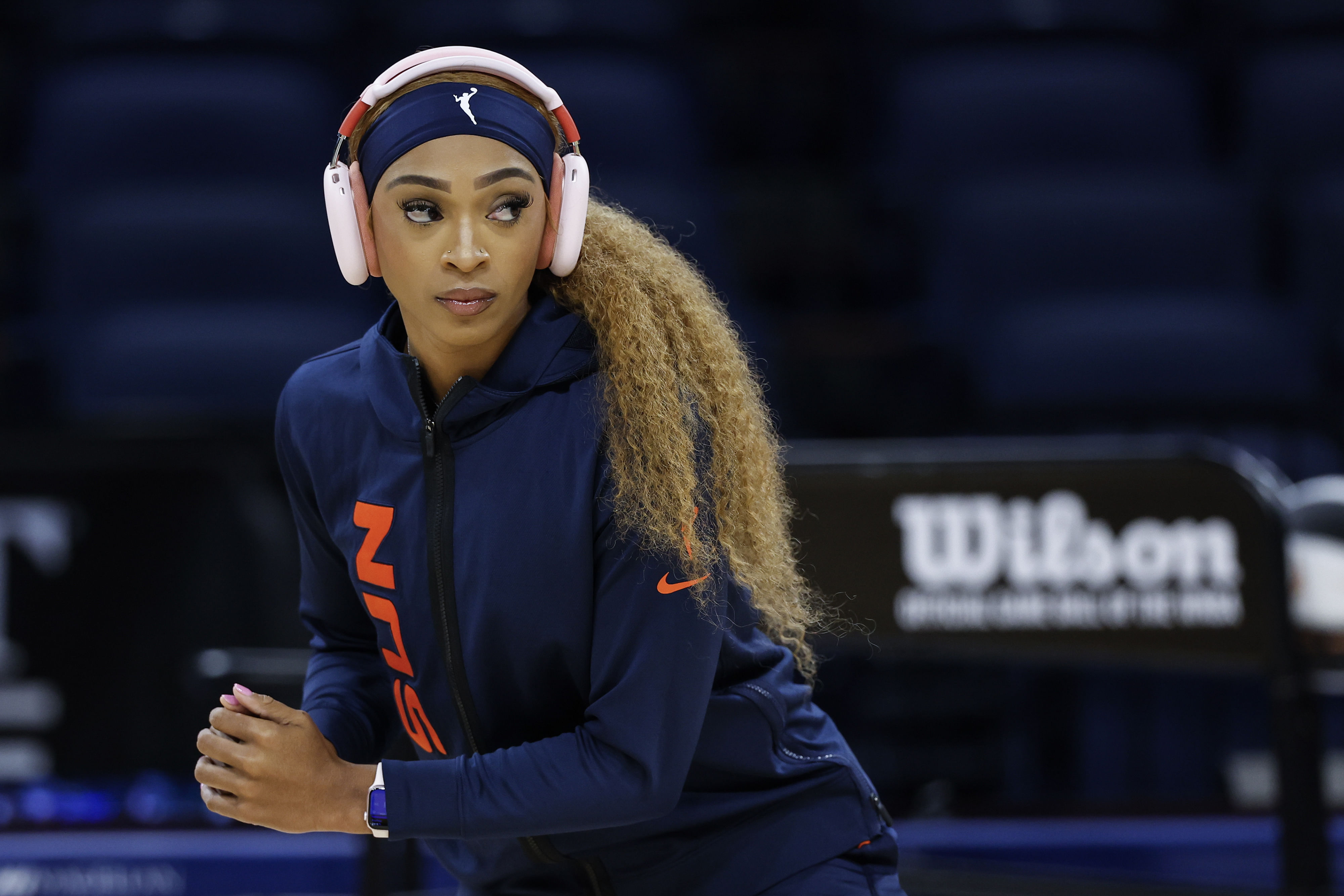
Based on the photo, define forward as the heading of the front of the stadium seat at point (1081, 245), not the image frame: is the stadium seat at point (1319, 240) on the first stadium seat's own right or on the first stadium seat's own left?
on the first stadium seat's own left

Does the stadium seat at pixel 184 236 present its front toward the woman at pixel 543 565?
yes

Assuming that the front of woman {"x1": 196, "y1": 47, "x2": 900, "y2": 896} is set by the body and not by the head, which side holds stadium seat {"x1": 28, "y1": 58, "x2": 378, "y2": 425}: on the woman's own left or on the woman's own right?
on the woman's own right

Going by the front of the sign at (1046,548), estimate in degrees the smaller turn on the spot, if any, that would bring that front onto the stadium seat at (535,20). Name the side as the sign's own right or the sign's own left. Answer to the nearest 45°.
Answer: approximately 135° to the sign's own right

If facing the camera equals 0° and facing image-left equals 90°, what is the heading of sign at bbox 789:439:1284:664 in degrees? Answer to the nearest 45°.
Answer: approximately 0°

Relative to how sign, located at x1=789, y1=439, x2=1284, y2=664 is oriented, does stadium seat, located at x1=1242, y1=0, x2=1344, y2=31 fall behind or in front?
behind

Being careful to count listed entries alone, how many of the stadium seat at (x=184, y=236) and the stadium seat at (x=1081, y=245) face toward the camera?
2

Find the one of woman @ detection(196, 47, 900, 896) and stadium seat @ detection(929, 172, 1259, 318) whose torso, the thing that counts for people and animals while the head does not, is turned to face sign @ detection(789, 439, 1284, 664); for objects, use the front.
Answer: the stadium seat

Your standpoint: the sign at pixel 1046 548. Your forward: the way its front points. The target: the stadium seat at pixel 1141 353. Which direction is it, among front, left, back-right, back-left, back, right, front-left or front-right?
back

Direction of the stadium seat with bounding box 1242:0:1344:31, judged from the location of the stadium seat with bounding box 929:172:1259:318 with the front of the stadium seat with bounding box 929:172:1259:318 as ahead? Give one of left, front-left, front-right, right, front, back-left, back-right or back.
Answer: back-left

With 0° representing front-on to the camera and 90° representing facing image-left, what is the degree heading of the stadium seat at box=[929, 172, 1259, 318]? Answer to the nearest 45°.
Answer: approximately 0°
